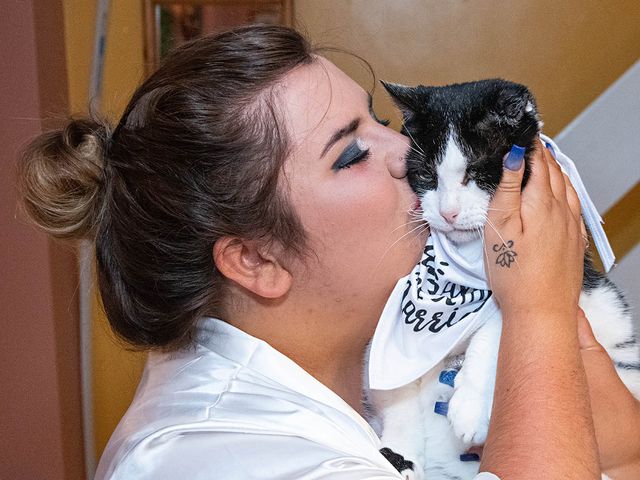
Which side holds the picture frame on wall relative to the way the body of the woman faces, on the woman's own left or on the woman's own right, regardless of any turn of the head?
on the woman's own left

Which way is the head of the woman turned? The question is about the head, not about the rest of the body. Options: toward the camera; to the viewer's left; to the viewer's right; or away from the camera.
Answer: to the viewer's right

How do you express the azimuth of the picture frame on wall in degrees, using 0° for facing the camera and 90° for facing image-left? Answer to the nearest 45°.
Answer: approximately 0°

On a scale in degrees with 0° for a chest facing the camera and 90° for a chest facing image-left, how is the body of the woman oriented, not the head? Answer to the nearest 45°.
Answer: approximately 270°

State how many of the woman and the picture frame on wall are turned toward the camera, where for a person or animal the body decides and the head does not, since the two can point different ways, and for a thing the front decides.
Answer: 1

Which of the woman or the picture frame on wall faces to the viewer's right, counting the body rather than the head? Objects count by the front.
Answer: the woman

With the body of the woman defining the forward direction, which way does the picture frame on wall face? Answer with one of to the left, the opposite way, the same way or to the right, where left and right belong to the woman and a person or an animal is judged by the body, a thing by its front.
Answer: to the right
